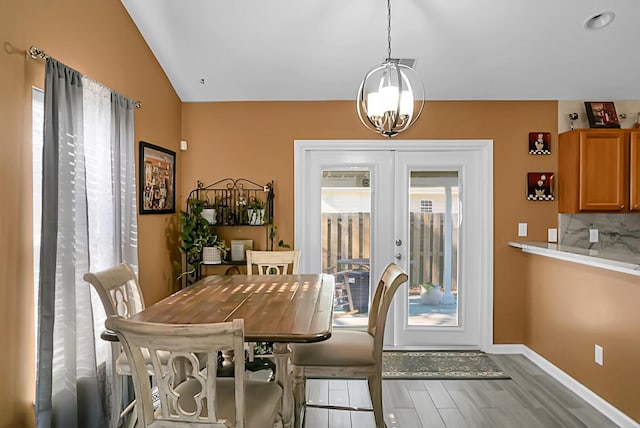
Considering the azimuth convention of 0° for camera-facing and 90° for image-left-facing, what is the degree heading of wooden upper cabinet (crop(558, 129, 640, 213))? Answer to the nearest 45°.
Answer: approximately 315°

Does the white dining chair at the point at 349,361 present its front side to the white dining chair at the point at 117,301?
yes

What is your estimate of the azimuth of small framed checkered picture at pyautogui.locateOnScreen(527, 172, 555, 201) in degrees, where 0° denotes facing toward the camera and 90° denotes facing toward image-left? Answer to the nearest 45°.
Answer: approximately 0°

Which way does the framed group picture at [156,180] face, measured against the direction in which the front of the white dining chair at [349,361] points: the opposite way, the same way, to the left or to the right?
the opposite way

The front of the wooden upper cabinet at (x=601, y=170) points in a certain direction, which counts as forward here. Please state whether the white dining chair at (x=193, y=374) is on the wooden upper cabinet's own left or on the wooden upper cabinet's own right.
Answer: on the wooden upper cabinet's own right

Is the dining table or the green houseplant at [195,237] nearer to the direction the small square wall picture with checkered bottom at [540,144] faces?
the dining table

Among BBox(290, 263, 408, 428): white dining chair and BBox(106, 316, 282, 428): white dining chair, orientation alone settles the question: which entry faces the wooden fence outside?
BBox(106, 316, 282, 428): white dining chair

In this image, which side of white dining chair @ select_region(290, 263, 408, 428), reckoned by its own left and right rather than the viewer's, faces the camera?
left

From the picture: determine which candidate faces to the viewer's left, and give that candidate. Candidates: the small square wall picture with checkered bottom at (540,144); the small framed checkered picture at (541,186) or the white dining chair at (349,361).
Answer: the white dining chair

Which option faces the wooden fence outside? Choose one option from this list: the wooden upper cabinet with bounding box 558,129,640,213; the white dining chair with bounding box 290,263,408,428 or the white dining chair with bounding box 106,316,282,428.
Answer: the white dining chair with bounding box 106,316,282,428

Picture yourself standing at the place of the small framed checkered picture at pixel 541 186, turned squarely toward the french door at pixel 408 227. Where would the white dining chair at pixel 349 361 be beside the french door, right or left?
left

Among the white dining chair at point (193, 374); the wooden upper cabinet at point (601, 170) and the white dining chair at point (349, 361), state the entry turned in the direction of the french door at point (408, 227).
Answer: the white dining chair at point (193, 374)
